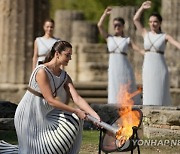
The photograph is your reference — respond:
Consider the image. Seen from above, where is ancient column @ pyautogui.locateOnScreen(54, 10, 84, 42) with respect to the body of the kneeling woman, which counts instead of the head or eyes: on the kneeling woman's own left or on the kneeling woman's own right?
on the kneeling woman's own left

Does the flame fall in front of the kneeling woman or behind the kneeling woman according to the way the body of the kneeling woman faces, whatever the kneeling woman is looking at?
in front

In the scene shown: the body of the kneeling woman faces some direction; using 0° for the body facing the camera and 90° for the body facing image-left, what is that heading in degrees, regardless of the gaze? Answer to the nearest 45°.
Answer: approximately 315°

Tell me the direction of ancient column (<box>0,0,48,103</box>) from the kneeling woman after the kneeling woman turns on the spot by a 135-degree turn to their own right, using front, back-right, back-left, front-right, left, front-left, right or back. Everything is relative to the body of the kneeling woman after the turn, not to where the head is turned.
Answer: right

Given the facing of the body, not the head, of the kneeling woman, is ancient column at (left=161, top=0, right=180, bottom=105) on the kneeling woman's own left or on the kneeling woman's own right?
on the kneeling woman's own left
